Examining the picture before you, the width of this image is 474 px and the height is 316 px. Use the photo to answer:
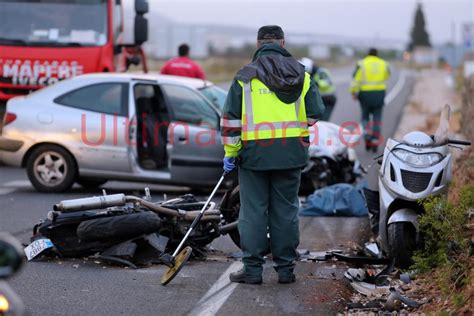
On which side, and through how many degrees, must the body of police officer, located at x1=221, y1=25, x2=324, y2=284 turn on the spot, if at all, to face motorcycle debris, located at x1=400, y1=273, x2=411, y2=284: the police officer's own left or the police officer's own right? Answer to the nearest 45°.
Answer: approximately 90° to the police officer's own right

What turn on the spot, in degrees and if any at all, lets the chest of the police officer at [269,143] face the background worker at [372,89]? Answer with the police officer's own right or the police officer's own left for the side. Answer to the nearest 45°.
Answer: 0° — they already face them

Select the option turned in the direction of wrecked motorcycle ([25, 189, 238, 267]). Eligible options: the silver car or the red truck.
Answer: the red truck

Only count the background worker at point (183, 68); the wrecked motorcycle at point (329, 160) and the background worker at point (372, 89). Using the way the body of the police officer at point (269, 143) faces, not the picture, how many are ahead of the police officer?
3

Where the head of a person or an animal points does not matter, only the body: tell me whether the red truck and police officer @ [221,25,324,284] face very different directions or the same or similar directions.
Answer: very different directions

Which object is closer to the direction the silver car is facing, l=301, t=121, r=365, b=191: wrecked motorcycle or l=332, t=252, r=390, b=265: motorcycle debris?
the wrecked motorcycle

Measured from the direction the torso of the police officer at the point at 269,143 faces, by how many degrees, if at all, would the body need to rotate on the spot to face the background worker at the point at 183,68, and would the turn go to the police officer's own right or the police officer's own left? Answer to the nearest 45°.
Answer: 0° — they already face them

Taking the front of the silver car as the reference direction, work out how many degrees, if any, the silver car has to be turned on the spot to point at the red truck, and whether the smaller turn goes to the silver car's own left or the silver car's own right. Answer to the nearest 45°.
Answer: approximately 90° to the silver car's own left

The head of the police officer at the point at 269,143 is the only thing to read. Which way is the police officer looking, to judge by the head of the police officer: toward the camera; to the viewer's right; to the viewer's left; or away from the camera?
away from the camera

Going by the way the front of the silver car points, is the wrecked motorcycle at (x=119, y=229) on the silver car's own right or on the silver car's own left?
on the silver car's own right

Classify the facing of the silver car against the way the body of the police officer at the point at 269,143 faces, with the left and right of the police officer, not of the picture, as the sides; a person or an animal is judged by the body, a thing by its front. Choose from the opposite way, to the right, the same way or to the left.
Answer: to the right

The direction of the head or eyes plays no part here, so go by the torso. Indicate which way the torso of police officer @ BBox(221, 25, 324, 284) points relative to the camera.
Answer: away from the camera

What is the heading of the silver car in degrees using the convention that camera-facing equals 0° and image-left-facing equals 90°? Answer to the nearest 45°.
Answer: approximately 270°
